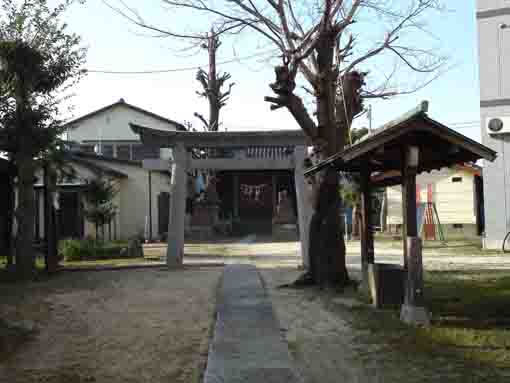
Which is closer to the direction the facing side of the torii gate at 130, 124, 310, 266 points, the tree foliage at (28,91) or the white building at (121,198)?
the tree foliage

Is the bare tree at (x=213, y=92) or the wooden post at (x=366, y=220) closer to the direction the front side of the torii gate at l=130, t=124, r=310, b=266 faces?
the wooden post

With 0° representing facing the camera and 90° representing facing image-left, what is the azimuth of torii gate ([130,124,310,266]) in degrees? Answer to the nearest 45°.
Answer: approximately 0°

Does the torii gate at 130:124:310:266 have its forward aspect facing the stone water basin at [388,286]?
yes

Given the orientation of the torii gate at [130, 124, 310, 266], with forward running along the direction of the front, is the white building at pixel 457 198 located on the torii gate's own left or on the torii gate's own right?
on the torii gate's own left

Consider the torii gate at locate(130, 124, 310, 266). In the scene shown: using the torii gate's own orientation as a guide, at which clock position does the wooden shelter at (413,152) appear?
The wooden shelter is roughly at 12 o'clock from the torii gate.

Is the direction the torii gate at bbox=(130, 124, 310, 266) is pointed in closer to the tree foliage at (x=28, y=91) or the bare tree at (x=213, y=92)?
the tree foliage

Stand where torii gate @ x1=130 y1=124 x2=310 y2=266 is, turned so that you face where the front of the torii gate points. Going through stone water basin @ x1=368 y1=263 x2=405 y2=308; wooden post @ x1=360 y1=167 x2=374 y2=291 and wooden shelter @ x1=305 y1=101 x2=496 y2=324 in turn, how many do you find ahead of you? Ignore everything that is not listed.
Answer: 3

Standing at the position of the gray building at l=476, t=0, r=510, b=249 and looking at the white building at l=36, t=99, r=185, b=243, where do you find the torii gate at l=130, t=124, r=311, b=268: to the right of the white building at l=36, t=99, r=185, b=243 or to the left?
left

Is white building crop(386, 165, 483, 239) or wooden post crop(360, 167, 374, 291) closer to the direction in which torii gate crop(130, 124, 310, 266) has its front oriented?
the wooden post
